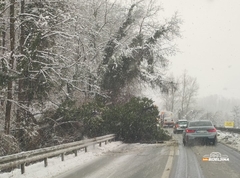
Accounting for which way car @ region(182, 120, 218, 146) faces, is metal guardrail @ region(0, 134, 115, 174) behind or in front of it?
behind

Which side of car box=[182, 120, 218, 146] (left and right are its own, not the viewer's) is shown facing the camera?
back
